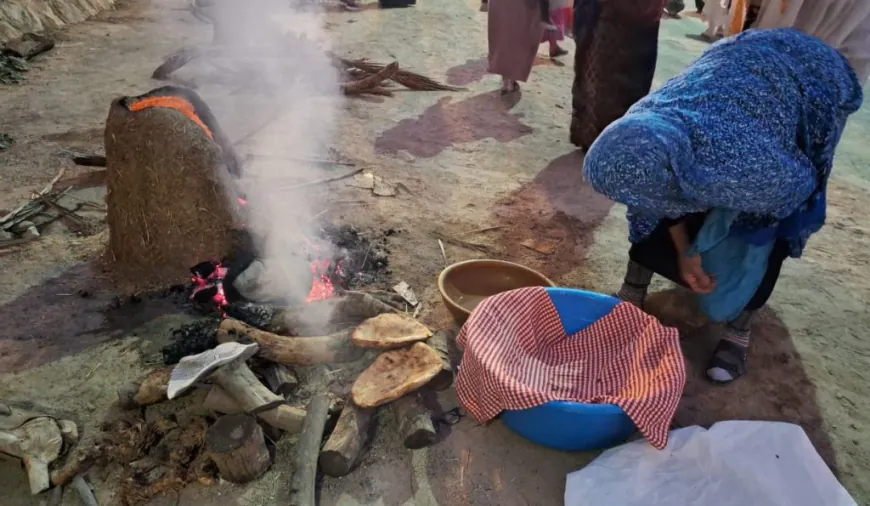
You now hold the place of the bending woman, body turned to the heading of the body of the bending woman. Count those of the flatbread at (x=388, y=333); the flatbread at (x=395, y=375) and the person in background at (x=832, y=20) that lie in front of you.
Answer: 2

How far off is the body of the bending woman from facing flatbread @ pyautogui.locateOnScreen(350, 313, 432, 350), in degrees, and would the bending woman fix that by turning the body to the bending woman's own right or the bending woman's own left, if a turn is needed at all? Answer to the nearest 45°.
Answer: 0° — they already face it

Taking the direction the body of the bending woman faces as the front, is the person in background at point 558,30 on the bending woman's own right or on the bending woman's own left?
on the bending woman's own right

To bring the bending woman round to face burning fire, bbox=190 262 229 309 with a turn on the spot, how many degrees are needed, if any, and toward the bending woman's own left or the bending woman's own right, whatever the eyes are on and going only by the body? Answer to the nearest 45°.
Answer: approximately 45° to the bending woman's own right

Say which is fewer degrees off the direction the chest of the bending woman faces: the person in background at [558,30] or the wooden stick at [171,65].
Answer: the wooden stick

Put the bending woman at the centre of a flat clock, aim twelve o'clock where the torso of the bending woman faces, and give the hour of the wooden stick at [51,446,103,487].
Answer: The wooden stick is roughly at 12 o'clock from the bending woman.

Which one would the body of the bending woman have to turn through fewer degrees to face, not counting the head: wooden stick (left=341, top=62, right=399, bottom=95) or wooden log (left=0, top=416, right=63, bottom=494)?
the wooden log

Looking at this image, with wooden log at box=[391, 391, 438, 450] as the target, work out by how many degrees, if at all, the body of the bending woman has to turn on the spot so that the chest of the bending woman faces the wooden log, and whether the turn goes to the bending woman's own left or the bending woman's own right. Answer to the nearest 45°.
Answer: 0° — they already face it

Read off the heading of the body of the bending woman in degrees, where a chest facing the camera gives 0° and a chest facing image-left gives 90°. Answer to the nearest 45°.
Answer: approximately 45°

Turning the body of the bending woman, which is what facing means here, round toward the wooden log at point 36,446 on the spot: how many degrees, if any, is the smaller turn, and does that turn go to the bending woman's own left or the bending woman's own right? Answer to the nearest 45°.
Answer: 0° — they already face it

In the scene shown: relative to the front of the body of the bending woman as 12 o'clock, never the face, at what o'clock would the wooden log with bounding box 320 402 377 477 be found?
The wooden log is roughly at 12 o'clock from the bending woman.
